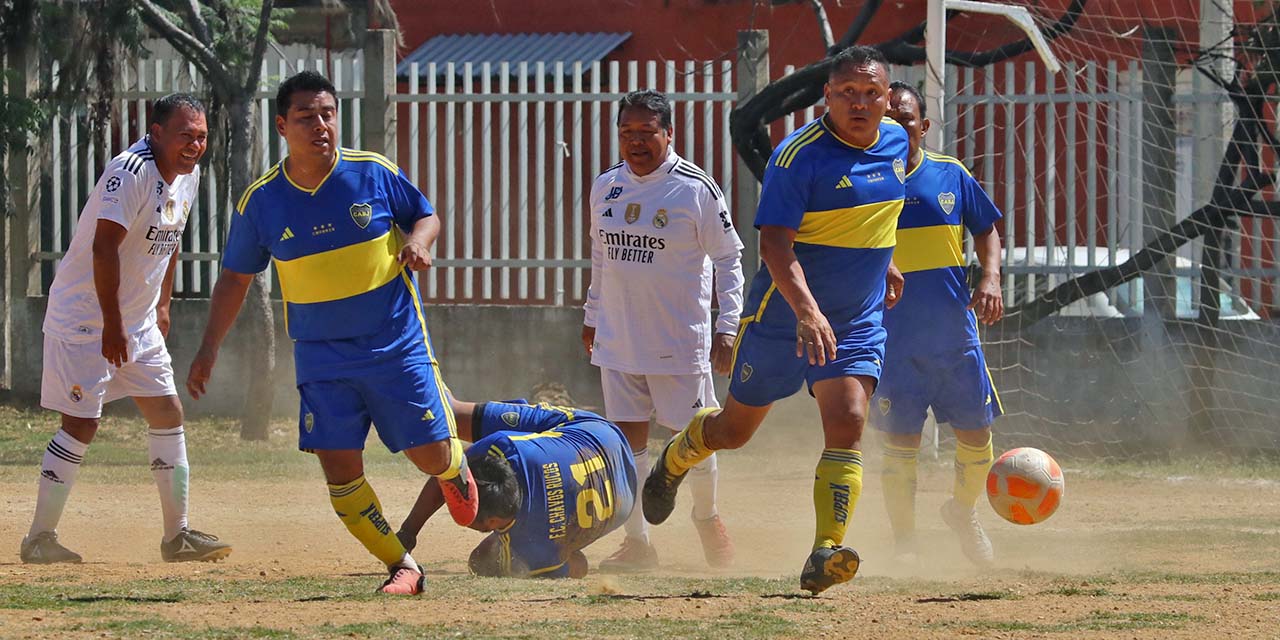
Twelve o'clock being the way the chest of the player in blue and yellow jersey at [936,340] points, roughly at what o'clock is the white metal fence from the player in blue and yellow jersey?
The white metal fence is roughly at 5 o'clock from the player in blue and yellow jersey.

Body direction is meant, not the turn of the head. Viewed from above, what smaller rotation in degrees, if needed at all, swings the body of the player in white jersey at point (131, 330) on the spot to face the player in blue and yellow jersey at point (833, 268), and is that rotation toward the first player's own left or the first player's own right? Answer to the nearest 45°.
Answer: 0° — they already face them

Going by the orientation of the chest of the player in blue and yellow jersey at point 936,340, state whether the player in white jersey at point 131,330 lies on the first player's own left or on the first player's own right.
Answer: on the first player's own right

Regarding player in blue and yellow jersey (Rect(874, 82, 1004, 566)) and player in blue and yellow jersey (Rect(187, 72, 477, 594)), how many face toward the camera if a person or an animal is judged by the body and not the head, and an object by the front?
2

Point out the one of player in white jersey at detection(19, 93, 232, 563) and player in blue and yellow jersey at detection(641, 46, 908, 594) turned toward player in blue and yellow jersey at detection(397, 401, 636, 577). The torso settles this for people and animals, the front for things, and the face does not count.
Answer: the player in white jersey

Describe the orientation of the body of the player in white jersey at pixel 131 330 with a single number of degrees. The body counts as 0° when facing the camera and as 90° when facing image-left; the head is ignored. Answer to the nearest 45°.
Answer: approximately 315°

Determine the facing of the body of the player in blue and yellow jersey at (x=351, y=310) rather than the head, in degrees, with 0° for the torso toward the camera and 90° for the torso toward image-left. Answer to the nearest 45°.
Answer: approximately 0°

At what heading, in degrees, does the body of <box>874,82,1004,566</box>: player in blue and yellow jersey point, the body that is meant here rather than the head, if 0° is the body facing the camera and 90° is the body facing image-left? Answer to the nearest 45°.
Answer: approximately 0°

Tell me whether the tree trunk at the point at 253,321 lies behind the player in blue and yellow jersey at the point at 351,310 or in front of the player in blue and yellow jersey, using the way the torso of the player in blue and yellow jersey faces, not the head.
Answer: behind
